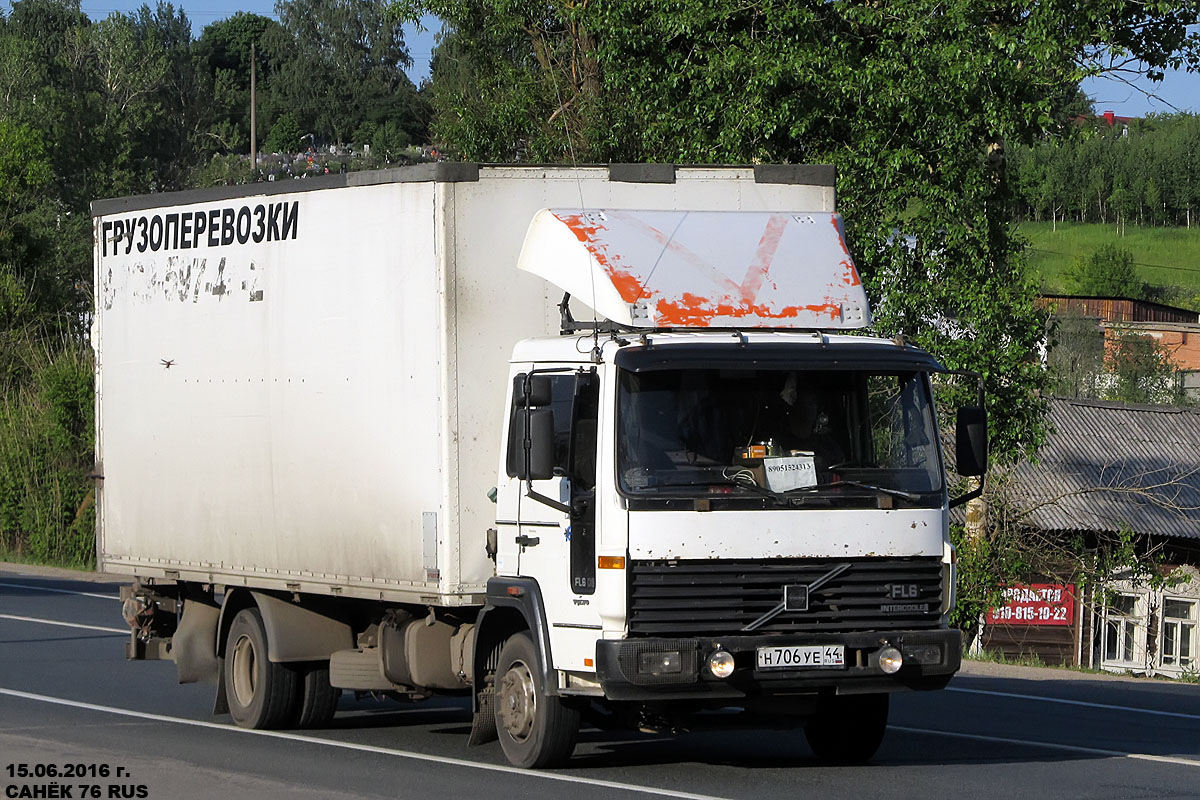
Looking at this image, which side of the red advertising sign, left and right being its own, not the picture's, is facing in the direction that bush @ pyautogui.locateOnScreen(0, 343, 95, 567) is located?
right

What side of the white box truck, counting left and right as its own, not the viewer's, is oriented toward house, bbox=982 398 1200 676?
left

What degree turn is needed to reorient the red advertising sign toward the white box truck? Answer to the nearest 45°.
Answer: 0° — it already faces it

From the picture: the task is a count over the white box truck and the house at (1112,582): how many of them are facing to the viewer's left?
0

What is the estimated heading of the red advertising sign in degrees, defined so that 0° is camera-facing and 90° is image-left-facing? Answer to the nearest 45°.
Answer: approximately 0°

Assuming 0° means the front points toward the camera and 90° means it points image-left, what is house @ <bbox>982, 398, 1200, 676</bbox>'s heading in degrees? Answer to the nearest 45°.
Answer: approximately 0°

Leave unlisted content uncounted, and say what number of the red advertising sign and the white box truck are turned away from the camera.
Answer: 0

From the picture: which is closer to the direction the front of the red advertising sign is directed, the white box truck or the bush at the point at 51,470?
the white box truck

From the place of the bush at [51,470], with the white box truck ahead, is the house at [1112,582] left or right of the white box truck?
left

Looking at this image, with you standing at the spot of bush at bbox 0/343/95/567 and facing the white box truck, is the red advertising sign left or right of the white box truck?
left

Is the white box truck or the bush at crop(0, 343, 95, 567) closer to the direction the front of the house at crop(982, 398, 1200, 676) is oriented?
the white box truck

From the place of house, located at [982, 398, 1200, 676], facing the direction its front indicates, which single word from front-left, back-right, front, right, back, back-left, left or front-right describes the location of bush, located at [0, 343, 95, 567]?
right
